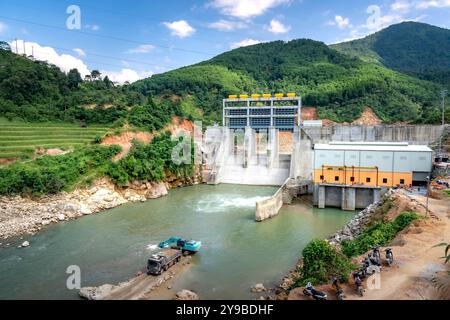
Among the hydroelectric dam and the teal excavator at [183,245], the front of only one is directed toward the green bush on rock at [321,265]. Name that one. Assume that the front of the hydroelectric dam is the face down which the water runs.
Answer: the hydroelectric dam

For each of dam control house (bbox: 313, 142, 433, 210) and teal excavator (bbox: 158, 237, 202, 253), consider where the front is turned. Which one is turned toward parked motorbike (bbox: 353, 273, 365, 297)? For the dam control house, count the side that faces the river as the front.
the dam control house

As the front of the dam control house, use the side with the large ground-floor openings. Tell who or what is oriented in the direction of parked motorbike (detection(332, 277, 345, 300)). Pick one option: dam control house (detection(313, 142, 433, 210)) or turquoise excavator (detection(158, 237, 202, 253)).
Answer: the dam control house

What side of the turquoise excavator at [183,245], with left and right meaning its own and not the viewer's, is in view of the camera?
left

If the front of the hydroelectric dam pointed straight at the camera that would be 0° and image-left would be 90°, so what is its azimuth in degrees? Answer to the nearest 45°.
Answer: approximately 0°

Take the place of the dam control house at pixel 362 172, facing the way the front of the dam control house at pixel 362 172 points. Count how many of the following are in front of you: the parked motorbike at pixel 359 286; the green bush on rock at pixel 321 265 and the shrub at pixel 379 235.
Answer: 3

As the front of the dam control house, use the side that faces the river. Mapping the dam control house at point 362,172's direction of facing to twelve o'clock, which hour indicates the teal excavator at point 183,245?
The teal excavator is roughly at 1 o'clock from the dam control house.

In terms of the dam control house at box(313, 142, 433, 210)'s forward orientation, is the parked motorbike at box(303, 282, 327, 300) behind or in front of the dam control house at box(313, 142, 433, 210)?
in front

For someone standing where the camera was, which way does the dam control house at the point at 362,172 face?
facing the viewer

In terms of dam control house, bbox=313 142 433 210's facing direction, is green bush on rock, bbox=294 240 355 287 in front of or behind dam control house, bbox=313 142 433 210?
in front
